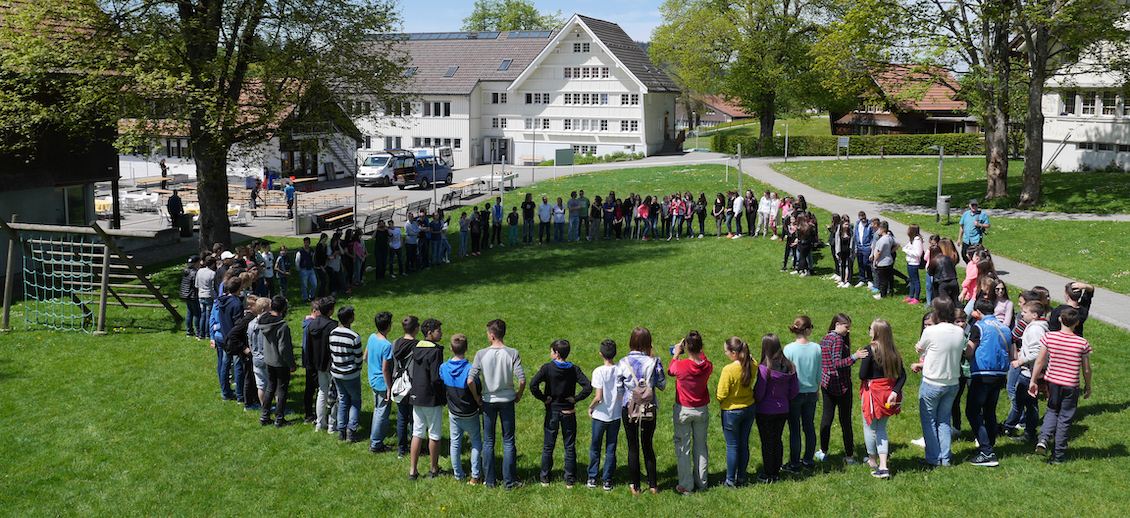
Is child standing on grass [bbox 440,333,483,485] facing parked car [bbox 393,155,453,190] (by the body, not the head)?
yes

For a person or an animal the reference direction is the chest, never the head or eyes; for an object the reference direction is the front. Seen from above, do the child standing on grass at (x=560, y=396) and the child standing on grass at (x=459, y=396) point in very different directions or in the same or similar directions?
same or similar directions

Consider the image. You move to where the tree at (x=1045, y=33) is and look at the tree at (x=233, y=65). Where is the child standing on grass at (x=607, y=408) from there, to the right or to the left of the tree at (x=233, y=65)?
left

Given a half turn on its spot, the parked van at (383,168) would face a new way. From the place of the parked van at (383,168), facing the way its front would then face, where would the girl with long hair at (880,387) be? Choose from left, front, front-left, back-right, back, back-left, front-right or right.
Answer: back-right

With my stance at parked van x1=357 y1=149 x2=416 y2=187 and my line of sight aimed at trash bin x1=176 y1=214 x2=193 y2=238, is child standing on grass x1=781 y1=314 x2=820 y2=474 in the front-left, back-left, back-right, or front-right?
front-left

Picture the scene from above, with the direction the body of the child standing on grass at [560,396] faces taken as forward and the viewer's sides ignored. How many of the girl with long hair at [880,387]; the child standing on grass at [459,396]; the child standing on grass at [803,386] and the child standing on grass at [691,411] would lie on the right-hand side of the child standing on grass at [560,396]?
3

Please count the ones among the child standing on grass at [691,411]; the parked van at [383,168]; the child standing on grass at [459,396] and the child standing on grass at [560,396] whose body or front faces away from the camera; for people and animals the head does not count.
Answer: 3

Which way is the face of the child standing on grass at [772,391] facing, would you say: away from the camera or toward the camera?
away from the camera

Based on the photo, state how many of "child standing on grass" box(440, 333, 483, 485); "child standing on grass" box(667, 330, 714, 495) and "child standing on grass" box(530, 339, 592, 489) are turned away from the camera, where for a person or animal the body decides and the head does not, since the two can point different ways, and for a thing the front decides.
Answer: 3

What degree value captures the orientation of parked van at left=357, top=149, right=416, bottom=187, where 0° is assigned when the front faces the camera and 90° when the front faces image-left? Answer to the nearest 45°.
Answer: approximately 45°

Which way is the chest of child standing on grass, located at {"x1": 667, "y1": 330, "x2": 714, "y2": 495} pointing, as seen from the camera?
away from the camera

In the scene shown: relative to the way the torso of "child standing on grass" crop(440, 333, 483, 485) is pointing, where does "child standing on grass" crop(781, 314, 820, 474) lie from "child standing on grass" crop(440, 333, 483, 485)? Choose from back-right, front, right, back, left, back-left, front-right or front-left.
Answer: right

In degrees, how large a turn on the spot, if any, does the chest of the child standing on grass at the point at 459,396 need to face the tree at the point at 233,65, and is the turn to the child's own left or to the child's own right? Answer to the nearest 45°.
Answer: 0° — they already face it

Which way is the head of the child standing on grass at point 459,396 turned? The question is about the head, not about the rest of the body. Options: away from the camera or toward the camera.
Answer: away from the camera

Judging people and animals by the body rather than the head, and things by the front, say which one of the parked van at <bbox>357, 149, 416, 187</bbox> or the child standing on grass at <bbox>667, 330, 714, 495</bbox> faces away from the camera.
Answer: the child standing on grass

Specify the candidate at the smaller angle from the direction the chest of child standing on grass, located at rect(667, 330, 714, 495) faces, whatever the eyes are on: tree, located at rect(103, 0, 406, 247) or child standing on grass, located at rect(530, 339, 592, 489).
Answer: the tree

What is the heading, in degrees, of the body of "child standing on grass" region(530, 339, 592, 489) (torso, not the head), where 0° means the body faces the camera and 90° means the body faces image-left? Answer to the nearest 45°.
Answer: approximately 180°

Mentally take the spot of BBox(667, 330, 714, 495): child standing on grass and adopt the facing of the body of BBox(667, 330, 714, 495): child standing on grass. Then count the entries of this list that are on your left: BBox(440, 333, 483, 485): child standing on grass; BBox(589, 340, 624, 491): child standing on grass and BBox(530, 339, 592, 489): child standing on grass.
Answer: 3

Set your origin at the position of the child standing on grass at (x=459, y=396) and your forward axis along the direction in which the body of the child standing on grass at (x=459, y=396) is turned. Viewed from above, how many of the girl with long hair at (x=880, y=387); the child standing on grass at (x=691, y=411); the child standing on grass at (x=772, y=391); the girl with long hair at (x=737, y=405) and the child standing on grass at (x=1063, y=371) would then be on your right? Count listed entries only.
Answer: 5

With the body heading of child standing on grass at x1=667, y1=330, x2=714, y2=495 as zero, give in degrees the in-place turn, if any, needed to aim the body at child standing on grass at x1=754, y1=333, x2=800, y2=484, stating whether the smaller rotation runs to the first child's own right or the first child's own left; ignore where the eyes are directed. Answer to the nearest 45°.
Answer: approximately 90° to the first child's own right
